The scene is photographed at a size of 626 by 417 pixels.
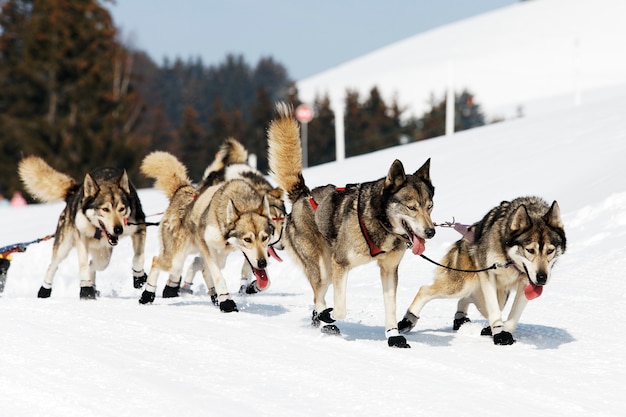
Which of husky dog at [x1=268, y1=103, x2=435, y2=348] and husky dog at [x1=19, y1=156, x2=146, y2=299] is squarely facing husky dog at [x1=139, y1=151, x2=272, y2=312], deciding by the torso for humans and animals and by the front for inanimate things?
husky dog at [x1=19, y1=156, x2=146, y2=299]

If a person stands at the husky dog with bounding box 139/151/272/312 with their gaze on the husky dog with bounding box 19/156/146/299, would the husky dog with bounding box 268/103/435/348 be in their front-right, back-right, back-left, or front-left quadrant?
back-left

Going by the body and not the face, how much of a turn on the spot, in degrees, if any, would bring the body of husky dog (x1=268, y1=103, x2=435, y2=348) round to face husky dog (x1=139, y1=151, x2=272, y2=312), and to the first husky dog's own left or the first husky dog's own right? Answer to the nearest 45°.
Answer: approximately 180°

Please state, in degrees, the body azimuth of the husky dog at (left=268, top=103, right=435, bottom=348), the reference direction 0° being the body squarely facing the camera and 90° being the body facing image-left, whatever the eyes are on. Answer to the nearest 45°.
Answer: approximately 315°

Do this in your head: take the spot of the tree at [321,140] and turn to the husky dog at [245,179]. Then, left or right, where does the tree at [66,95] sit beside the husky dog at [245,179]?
right

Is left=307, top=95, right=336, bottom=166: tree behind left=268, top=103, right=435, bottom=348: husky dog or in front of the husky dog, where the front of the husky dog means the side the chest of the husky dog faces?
behind

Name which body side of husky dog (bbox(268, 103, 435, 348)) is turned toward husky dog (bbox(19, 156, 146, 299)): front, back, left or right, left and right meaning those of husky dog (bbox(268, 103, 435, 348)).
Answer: back

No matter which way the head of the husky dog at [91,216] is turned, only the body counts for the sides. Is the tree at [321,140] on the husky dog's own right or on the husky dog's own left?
on the husky dog's own left

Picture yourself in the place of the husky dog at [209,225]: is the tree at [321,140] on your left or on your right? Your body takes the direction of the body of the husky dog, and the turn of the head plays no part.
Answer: on your left
